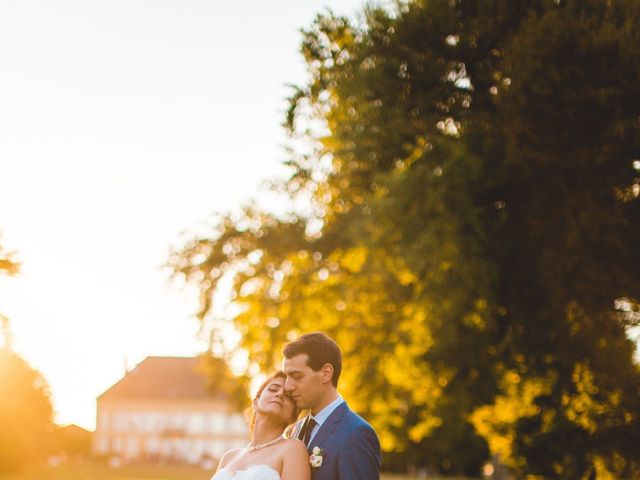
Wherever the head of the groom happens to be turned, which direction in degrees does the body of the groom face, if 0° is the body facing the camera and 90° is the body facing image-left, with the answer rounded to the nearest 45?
approximately 45°

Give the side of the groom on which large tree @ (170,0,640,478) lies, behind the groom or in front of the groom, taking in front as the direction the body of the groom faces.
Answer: behind

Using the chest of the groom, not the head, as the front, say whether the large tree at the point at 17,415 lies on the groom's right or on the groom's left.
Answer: on the groom's right
